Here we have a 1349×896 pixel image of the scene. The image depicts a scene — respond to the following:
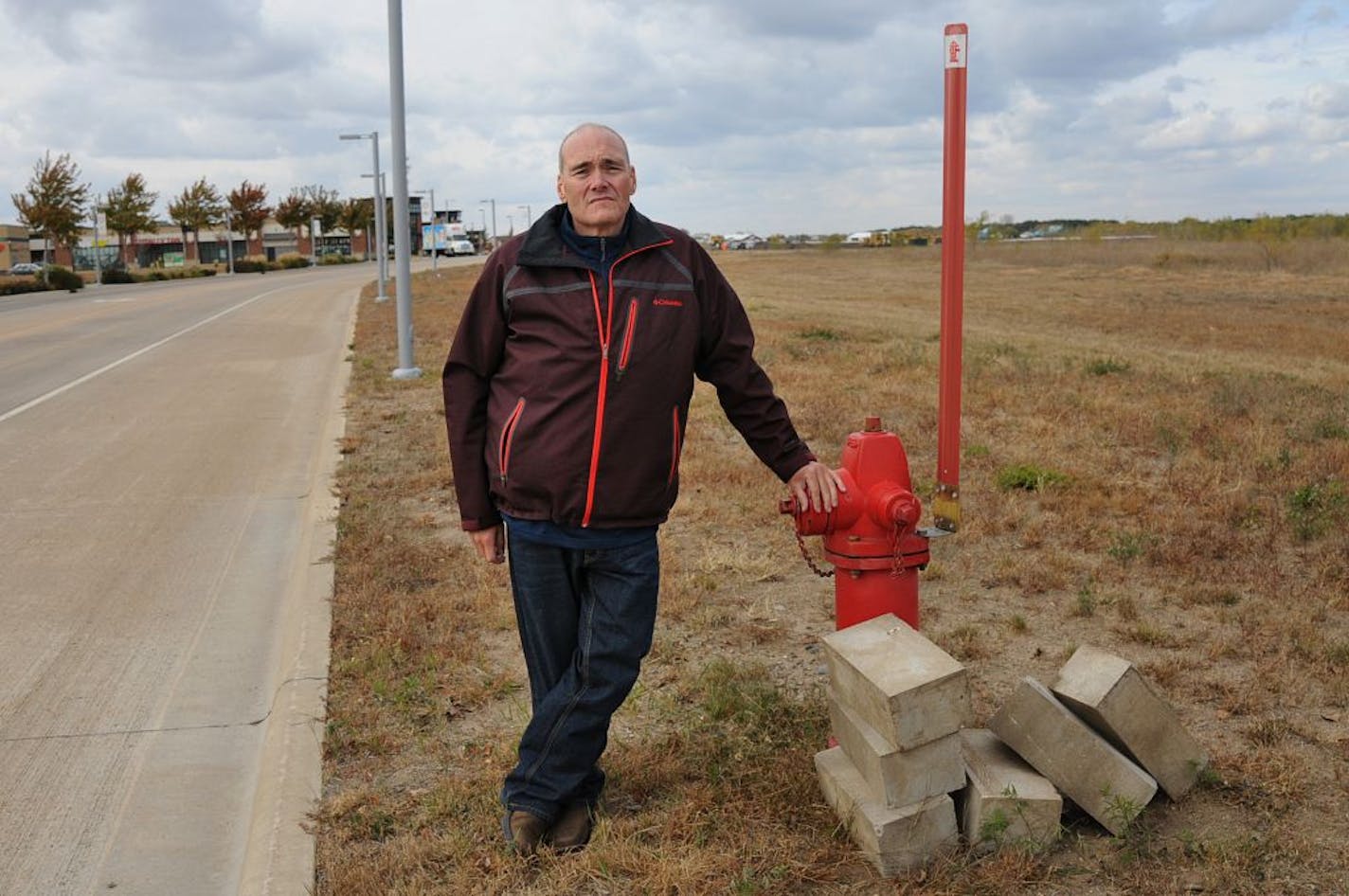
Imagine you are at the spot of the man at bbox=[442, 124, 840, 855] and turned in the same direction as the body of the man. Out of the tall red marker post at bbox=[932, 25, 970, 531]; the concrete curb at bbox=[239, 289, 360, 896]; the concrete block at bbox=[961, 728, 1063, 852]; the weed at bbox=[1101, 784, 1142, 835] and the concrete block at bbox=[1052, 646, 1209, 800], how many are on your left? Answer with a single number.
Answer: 4

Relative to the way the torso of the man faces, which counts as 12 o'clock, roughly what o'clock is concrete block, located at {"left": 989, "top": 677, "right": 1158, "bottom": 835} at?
The concrete block is roughly at 9 o'clock from the man.

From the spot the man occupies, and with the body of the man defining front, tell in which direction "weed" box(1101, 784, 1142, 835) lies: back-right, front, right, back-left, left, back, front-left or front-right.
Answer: left

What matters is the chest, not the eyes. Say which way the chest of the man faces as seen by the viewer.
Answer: toward the camera

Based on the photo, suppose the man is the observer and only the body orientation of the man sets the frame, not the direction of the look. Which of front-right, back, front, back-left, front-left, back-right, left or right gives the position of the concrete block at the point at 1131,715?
left

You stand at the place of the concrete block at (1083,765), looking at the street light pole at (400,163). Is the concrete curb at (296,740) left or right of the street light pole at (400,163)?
left

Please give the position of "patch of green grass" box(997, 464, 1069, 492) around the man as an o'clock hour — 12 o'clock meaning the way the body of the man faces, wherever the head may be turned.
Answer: The patch of green grass is roughly at 7 o'clock from the man.

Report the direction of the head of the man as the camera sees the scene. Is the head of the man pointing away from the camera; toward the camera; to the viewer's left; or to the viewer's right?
toward the camera

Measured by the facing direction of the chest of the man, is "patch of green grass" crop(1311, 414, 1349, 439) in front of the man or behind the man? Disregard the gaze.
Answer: behind
